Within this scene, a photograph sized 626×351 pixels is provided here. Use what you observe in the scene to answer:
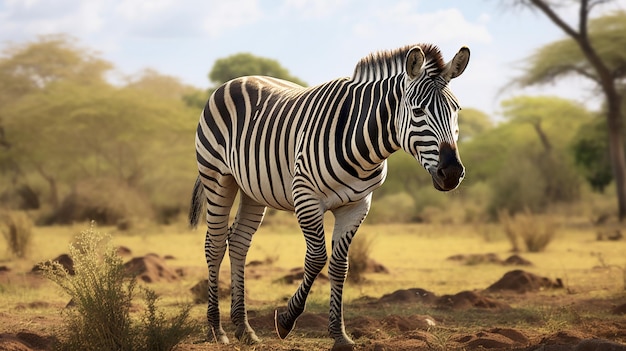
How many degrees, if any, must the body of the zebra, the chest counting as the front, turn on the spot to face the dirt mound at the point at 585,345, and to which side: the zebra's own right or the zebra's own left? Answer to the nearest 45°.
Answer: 0° — it already faces it

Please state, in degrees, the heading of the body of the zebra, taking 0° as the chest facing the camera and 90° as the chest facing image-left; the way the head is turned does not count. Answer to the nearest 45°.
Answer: approximately 315°
